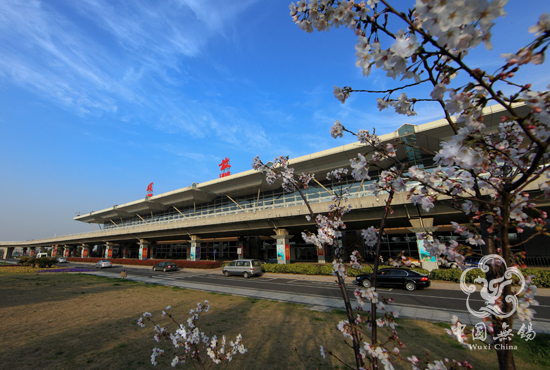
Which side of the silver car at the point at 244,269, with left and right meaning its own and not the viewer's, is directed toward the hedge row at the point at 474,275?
back

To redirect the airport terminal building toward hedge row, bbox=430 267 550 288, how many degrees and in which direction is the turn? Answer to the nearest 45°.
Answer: approximately 90° to its left

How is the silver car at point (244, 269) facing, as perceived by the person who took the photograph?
facing away from the viewer and to the left of the viewer

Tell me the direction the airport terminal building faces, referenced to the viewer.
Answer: facing the viewer and to the left of the viewer

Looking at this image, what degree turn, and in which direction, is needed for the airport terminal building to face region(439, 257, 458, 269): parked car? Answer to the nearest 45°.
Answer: approximately 45° to its left

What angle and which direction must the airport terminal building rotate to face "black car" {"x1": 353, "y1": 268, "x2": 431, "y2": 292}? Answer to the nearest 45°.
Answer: approximately 45° to its left

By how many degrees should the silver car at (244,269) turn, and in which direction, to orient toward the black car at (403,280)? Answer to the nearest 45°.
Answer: approximately 180°

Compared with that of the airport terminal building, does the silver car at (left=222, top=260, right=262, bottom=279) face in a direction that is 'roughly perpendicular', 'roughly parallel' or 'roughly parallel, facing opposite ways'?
roughly perpendicular
